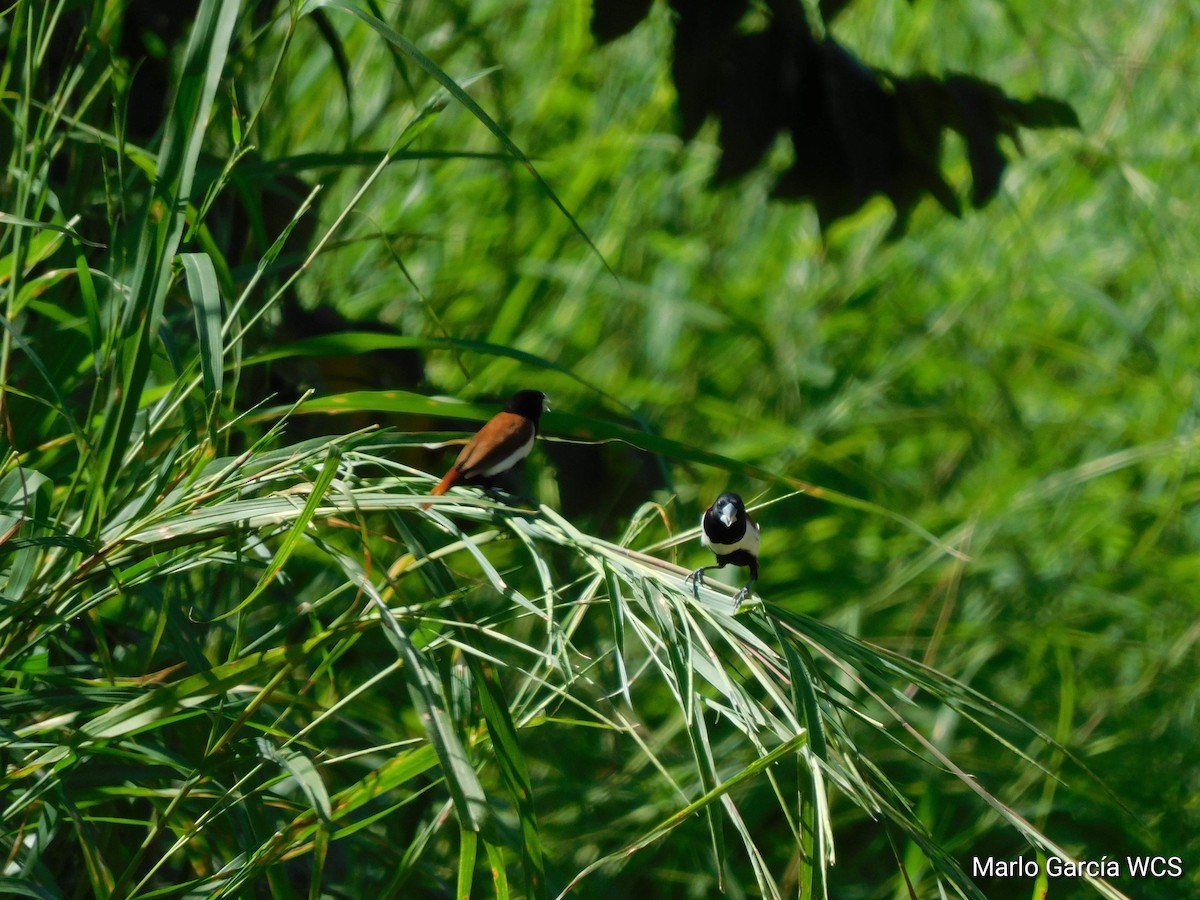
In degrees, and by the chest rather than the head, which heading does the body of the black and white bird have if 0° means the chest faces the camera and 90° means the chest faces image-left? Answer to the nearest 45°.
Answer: approximately 0°
